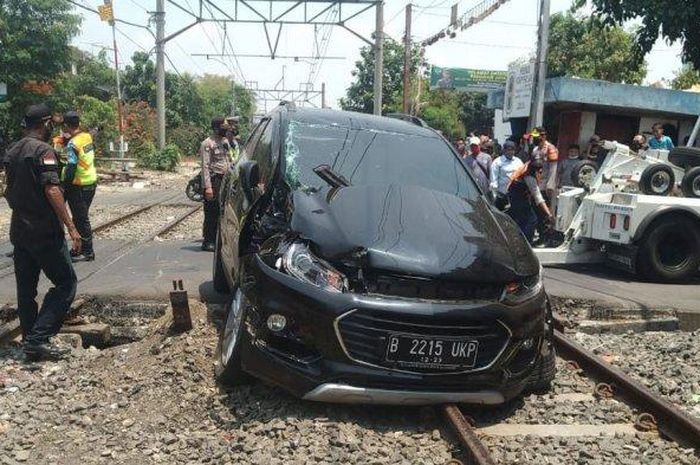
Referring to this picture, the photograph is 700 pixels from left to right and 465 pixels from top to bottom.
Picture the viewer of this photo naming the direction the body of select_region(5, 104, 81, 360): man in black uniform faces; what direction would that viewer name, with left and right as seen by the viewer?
facing away from the viewer and to the right of the viewer

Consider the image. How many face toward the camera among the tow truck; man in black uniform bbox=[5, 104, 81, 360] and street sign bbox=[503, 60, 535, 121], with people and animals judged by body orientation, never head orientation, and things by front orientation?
1

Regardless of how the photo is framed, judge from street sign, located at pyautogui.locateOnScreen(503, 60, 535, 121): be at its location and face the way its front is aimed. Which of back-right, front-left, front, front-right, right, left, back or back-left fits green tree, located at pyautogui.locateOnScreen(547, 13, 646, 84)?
back

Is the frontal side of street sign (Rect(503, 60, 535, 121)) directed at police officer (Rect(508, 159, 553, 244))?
yes

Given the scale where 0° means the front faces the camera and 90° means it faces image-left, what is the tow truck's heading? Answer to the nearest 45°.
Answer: approximately 225°

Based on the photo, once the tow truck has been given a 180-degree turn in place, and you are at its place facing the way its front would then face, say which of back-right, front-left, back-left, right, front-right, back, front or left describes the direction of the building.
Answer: back-right

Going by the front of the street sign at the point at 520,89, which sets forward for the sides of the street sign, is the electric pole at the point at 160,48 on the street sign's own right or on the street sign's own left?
on the street sign's own right

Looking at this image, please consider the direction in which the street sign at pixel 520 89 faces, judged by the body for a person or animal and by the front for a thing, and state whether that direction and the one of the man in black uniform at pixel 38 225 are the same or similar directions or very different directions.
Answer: very different directions

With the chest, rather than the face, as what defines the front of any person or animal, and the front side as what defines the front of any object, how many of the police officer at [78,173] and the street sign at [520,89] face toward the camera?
1

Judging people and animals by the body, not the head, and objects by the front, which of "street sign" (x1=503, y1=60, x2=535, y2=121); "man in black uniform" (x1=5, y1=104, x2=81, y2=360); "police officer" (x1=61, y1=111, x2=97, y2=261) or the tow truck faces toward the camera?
the street sign

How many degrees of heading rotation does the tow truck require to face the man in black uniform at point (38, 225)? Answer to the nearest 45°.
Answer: approximately 180°
